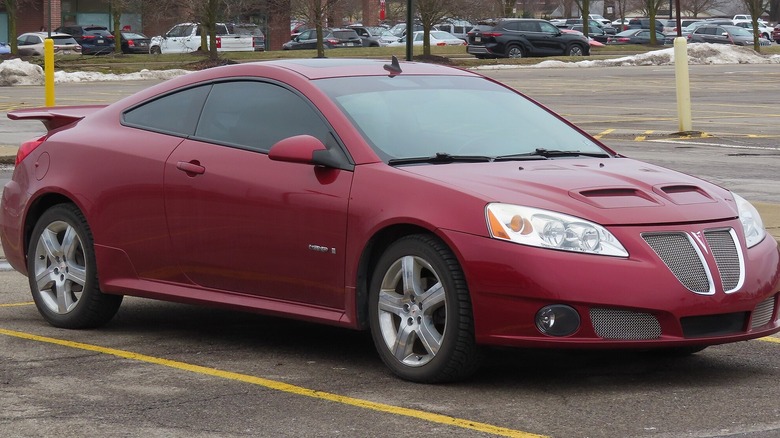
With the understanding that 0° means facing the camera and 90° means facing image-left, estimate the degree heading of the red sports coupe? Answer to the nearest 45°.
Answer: approximately 315°

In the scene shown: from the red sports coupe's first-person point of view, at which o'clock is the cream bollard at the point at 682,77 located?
The cream bollard is roughly at 8 o'clock from the red sports coupe.

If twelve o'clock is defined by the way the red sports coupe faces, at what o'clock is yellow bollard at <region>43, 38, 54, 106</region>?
The yellow bollard is roughly at 7 o'clock from the red sports coupe.
